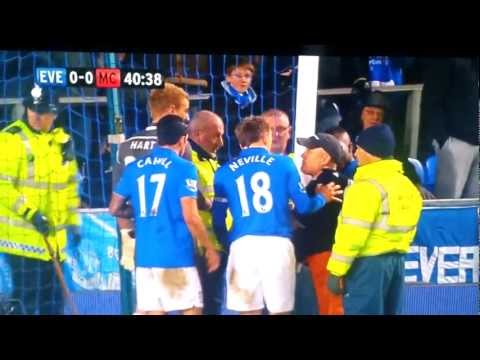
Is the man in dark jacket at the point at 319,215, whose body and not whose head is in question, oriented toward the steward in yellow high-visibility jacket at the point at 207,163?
yes

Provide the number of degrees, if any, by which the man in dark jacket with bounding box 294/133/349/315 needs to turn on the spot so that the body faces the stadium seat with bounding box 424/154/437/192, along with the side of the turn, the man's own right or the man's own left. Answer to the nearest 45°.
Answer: approximately 180°

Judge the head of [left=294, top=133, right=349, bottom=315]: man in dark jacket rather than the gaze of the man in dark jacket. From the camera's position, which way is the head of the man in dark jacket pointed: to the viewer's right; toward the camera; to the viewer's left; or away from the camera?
to the viewer's left

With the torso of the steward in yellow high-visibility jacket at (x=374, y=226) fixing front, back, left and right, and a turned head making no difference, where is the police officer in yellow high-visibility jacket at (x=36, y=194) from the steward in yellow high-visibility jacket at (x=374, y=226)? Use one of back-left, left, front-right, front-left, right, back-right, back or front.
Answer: front-left

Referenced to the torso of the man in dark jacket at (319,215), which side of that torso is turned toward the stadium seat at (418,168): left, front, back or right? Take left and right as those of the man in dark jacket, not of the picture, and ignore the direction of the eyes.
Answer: back

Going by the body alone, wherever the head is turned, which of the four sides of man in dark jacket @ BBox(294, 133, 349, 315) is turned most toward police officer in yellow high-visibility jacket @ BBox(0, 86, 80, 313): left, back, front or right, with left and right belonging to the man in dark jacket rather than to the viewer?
front

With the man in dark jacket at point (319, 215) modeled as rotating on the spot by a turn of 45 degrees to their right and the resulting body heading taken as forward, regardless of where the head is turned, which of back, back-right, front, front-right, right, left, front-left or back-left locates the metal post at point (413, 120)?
back-right

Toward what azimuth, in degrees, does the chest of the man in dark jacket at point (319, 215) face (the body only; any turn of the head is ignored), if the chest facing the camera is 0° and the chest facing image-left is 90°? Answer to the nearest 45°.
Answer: approximately 90°

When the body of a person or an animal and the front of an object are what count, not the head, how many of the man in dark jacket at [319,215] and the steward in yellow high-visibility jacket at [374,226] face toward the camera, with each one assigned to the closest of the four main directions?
0
